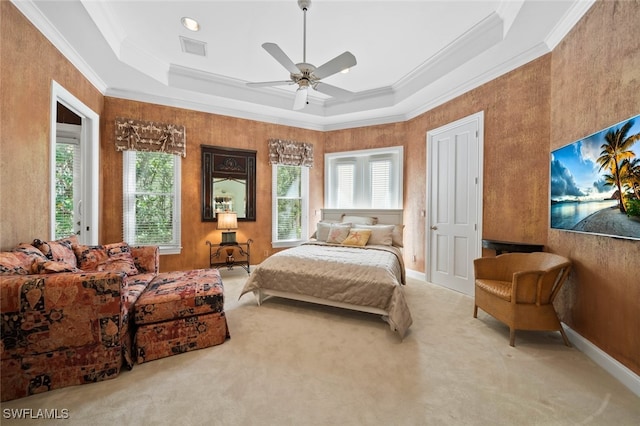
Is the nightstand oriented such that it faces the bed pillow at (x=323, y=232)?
no

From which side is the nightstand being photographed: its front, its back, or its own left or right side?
front

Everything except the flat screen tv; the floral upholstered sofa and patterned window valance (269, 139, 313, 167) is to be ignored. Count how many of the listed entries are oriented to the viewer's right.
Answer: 1

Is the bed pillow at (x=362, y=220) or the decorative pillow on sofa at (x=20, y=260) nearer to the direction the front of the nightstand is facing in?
the decorative pillow on sofa

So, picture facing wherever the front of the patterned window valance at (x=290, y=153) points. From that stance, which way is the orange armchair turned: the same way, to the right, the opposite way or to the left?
to the right

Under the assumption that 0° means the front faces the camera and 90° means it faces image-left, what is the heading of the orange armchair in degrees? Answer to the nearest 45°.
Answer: approximately 45°

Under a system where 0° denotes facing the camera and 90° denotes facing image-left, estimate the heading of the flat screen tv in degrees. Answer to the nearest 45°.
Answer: approximately 45°

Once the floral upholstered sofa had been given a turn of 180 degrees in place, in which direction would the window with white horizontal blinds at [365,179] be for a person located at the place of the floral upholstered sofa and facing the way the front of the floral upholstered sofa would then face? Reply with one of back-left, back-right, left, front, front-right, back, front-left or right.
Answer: back

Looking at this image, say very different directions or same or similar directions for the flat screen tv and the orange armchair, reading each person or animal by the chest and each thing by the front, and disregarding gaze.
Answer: same or similar directions

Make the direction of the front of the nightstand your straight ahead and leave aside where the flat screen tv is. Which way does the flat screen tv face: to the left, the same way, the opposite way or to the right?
to the right

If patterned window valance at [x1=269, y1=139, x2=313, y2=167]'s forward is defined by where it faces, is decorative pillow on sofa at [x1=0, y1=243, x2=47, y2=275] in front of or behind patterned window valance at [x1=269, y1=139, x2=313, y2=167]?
in front

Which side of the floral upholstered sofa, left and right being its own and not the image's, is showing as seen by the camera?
right

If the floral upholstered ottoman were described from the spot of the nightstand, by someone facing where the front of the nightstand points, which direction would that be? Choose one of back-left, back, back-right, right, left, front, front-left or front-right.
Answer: front

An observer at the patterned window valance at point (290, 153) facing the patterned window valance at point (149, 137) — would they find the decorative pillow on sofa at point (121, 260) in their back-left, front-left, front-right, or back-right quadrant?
front-left

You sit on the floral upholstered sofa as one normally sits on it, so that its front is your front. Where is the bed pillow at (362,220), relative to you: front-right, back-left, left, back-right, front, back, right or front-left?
front

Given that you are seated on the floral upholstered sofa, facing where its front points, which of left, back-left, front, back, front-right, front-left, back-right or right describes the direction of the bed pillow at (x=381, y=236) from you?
front

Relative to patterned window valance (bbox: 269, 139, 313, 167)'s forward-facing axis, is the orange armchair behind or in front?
in front

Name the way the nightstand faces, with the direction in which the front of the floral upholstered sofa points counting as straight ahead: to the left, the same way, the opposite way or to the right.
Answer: to the right

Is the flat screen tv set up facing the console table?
no

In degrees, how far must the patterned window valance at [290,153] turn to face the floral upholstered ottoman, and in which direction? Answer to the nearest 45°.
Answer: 0° — it already faces it

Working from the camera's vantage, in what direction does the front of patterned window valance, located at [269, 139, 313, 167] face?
facing the viewer
